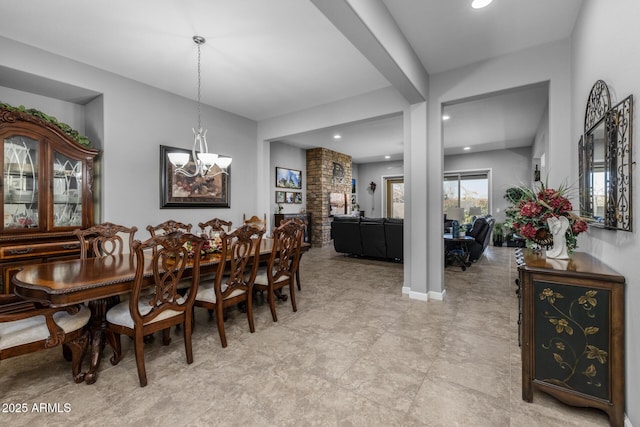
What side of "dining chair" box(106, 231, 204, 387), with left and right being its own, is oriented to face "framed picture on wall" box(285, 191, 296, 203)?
right

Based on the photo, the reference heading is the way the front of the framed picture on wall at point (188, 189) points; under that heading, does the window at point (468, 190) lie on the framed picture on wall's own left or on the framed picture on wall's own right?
on the framed picture on wall's own left

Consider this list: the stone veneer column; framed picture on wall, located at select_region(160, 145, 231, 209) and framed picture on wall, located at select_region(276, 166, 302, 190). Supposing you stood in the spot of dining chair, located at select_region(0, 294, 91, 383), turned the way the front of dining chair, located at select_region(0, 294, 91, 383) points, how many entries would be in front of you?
3

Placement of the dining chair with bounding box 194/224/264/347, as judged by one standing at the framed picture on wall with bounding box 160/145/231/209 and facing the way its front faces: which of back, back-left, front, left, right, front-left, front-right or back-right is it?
front-right

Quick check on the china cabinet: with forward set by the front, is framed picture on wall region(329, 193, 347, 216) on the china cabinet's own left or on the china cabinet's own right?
on the china cabinet's own left

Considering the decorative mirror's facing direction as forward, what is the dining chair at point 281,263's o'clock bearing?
The dining chair is roughly at 1 o'clock from the decorative mirror.

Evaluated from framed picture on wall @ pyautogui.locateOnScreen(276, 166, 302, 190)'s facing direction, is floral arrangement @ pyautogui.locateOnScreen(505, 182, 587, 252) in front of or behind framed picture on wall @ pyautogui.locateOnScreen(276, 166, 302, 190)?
in front

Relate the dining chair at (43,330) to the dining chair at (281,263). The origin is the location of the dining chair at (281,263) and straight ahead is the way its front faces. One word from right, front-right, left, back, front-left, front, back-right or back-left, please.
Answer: left

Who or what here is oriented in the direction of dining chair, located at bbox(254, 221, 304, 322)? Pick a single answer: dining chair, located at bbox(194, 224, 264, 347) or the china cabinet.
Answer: the china cabinet

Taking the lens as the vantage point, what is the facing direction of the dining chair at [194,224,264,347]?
facing away from the viewer and to the left of the viewer

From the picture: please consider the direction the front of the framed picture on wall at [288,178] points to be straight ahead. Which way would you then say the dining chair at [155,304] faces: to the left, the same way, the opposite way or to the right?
the opposite way

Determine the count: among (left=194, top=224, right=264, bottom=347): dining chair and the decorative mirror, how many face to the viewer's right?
0

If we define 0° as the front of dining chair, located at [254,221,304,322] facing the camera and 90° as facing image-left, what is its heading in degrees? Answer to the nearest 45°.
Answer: approximately 135°

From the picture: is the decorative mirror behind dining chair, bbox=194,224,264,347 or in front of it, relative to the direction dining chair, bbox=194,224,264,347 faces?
behind

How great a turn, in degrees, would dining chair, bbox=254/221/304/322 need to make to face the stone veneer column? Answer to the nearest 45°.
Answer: approximately 45° to its right
